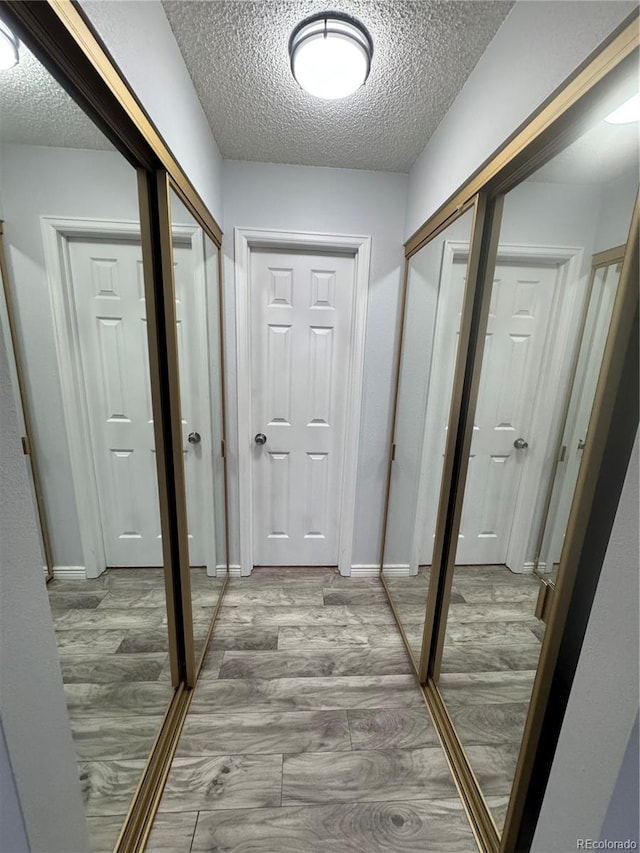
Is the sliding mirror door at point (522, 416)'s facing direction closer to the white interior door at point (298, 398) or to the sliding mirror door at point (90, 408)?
the sliding mirror door

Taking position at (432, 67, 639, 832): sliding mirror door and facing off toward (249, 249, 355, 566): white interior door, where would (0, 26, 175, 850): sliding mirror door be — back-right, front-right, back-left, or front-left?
front-left

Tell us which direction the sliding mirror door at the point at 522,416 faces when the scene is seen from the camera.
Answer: facing the viewer and to the left of the viewer

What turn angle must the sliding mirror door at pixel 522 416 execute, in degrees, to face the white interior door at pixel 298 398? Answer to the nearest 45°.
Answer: approximately 45° to its right

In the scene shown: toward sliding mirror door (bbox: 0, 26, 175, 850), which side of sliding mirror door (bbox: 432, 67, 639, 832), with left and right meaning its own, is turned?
front
